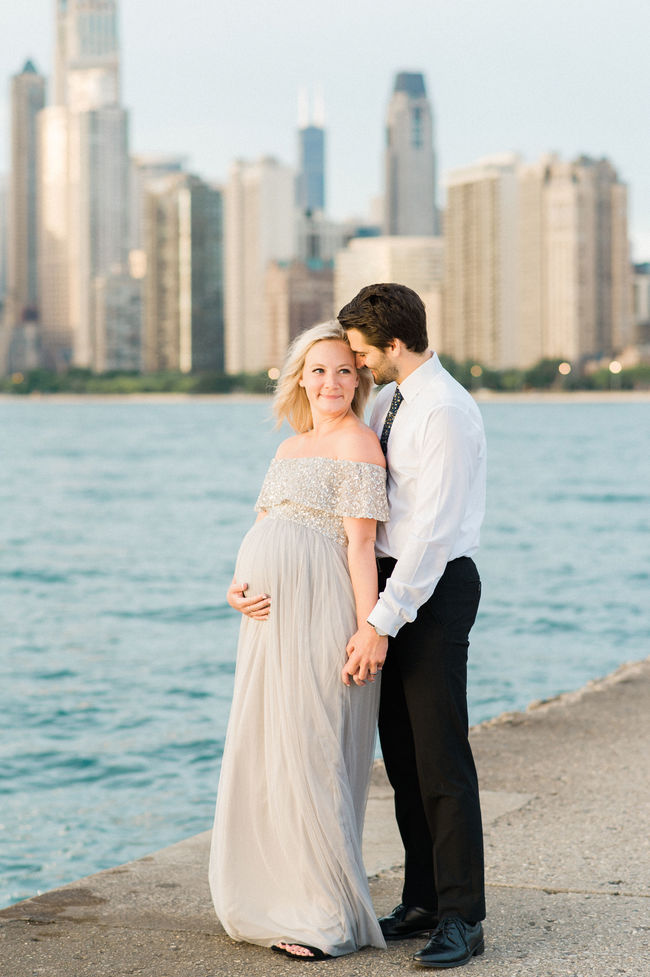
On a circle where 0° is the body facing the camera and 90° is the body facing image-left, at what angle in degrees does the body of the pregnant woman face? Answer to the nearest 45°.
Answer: approximately 45°
